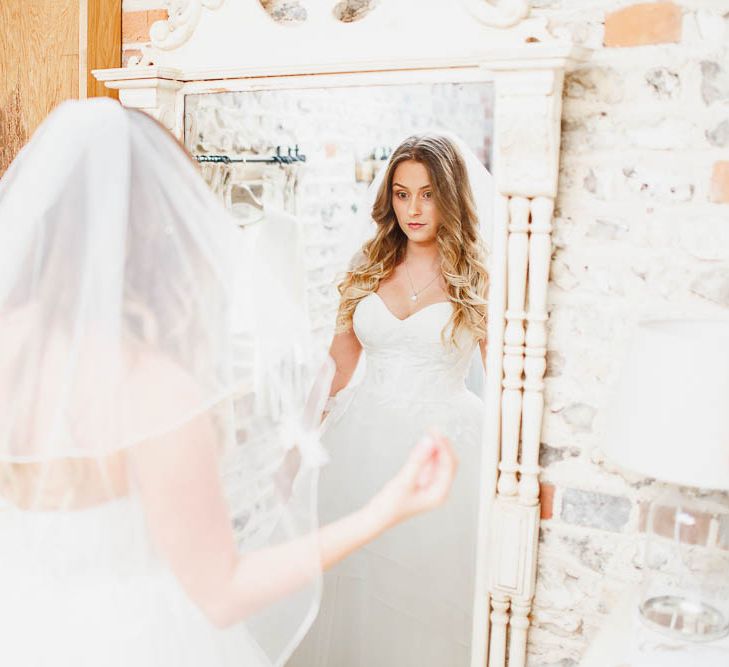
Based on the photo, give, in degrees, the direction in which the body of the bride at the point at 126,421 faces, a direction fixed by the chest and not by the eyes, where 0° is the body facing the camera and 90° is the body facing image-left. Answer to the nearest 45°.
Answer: approximately 225°

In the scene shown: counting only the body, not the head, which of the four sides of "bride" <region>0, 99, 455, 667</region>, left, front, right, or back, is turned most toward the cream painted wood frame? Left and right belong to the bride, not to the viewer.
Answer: front
